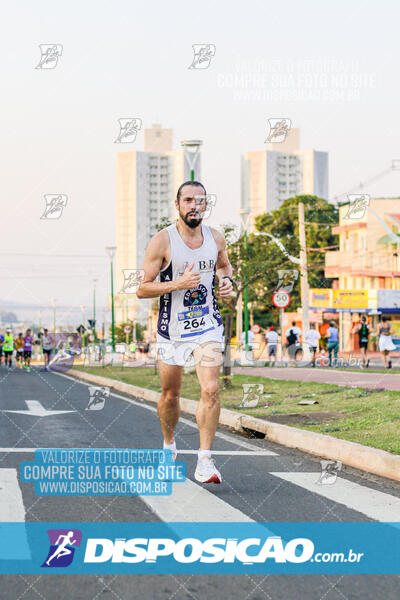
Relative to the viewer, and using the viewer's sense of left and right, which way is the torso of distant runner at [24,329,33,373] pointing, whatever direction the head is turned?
facing the viewer

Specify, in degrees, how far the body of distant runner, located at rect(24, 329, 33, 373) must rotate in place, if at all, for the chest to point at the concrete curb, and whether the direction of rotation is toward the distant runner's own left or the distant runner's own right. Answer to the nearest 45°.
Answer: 0° — they already face it

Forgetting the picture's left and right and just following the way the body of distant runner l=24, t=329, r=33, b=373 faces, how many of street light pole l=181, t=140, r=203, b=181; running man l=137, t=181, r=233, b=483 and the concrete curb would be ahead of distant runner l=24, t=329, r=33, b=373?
3

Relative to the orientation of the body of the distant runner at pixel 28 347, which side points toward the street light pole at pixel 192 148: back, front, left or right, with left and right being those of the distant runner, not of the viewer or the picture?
front

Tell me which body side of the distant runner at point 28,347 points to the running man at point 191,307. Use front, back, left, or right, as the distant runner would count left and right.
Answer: front
